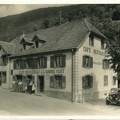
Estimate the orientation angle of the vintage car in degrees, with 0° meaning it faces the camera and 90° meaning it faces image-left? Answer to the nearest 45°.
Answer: approximately 45°

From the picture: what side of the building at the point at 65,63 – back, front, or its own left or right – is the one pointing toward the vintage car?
left

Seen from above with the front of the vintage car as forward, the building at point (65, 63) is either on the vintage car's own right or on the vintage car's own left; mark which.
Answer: on the vintage car's own right

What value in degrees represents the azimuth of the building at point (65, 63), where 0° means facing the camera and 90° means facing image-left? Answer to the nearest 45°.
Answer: approximately 45°
